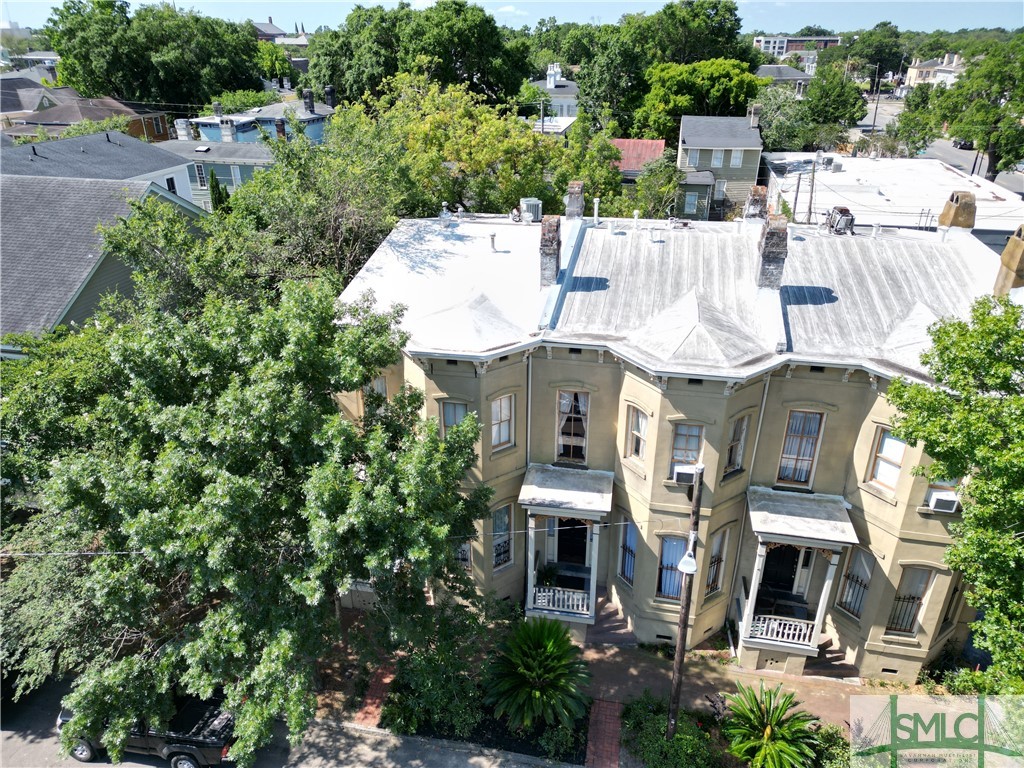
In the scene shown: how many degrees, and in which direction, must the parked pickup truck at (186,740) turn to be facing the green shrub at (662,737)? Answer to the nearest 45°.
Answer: approximately 135° to its left

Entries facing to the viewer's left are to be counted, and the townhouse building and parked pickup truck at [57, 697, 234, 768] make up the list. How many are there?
1

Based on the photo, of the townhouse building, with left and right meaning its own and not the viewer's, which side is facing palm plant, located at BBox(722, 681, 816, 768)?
front

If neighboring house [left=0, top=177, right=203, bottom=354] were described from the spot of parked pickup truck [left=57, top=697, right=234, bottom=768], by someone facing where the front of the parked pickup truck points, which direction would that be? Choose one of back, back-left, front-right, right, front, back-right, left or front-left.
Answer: right

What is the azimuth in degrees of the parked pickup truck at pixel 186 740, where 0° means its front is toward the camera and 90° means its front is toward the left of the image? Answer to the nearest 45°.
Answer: approximately 90°

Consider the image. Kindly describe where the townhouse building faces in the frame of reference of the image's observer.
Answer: facing the viewer

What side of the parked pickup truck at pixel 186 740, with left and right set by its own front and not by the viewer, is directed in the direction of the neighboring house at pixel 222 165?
right

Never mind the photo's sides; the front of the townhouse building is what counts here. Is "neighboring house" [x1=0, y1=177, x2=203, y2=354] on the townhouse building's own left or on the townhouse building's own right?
on the townhouse building's own right

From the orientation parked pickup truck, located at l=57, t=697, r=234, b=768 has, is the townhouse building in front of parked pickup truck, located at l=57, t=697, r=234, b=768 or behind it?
behind

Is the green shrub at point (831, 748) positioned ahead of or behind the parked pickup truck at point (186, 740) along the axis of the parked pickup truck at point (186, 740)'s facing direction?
behind

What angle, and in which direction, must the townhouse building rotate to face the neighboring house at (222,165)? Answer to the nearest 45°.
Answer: approximately 135° to its right

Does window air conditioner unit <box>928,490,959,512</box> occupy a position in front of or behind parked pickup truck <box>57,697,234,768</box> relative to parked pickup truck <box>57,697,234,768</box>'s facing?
behind
